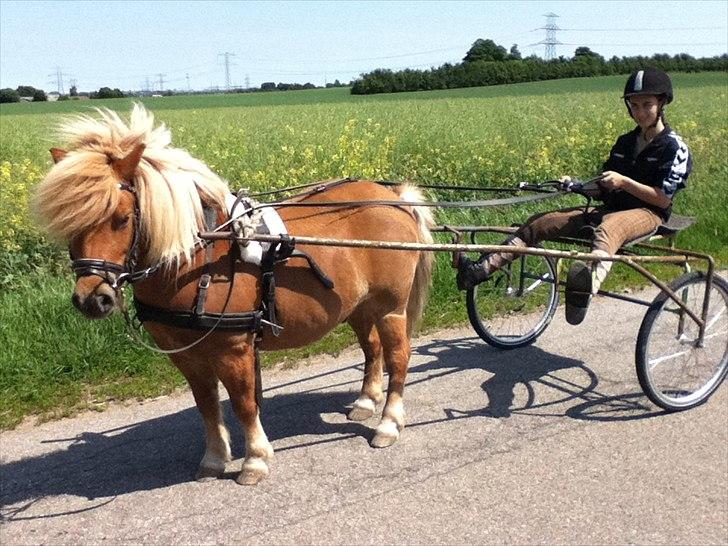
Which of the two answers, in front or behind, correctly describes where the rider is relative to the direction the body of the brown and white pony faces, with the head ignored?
behind

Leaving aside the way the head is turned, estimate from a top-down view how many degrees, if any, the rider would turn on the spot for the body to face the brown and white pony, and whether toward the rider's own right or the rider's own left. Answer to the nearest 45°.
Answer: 0° — they already face it

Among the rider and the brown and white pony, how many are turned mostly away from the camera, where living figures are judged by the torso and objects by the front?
0

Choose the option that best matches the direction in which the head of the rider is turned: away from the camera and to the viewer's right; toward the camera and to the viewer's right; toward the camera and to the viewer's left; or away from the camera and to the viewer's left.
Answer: toward the camera and to the viewer's left

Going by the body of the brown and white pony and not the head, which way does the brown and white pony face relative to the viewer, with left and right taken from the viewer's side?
facing the viewer and to the left of the viewer

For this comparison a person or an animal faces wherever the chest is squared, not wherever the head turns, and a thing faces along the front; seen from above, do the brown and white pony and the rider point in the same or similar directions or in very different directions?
same or similar directions
